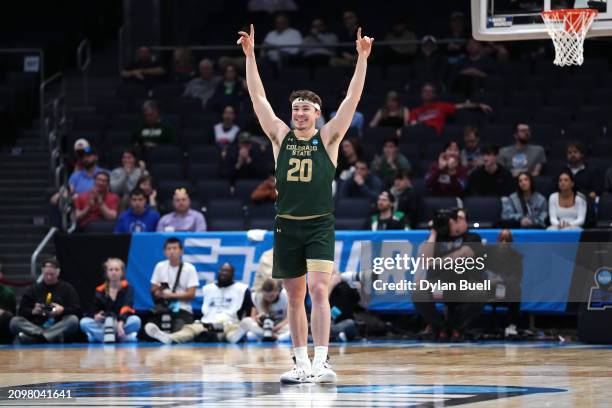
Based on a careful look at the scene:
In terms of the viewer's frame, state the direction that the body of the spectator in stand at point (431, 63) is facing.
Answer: toward the camera

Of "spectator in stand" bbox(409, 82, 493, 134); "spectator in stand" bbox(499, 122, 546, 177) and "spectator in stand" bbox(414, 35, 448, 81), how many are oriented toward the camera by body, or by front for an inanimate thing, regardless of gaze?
3

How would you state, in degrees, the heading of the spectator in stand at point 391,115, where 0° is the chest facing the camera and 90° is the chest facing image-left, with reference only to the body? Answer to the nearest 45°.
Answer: approximately 0°

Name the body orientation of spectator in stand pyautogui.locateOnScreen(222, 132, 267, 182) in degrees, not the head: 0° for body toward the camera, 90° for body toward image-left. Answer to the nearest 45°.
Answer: approximately 0°

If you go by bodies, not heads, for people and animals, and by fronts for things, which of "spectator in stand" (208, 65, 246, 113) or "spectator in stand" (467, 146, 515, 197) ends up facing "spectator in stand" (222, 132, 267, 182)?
"spectator in stand" (208, 65, 246, 113)

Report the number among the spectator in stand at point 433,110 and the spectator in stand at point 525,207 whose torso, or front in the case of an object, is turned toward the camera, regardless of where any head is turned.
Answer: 2

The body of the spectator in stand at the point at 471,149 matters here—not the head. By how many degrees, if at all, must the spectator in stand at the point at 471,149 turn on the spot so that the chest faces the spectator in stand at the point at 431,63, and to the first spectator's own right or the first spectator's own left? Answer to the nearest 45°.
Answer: approximately 180°

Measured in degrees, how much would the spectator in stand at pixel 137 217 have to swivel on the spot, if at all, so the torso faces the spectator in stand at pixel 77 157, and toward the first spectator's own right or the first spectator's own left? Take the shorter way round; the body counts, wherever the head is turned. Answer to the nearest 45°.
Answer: approximately 135° to the first spectator's own right

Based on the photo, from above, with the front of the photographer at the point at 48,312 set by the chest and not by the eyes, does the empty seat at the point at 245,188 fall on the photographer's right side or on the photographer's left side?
on the photographer's left side
